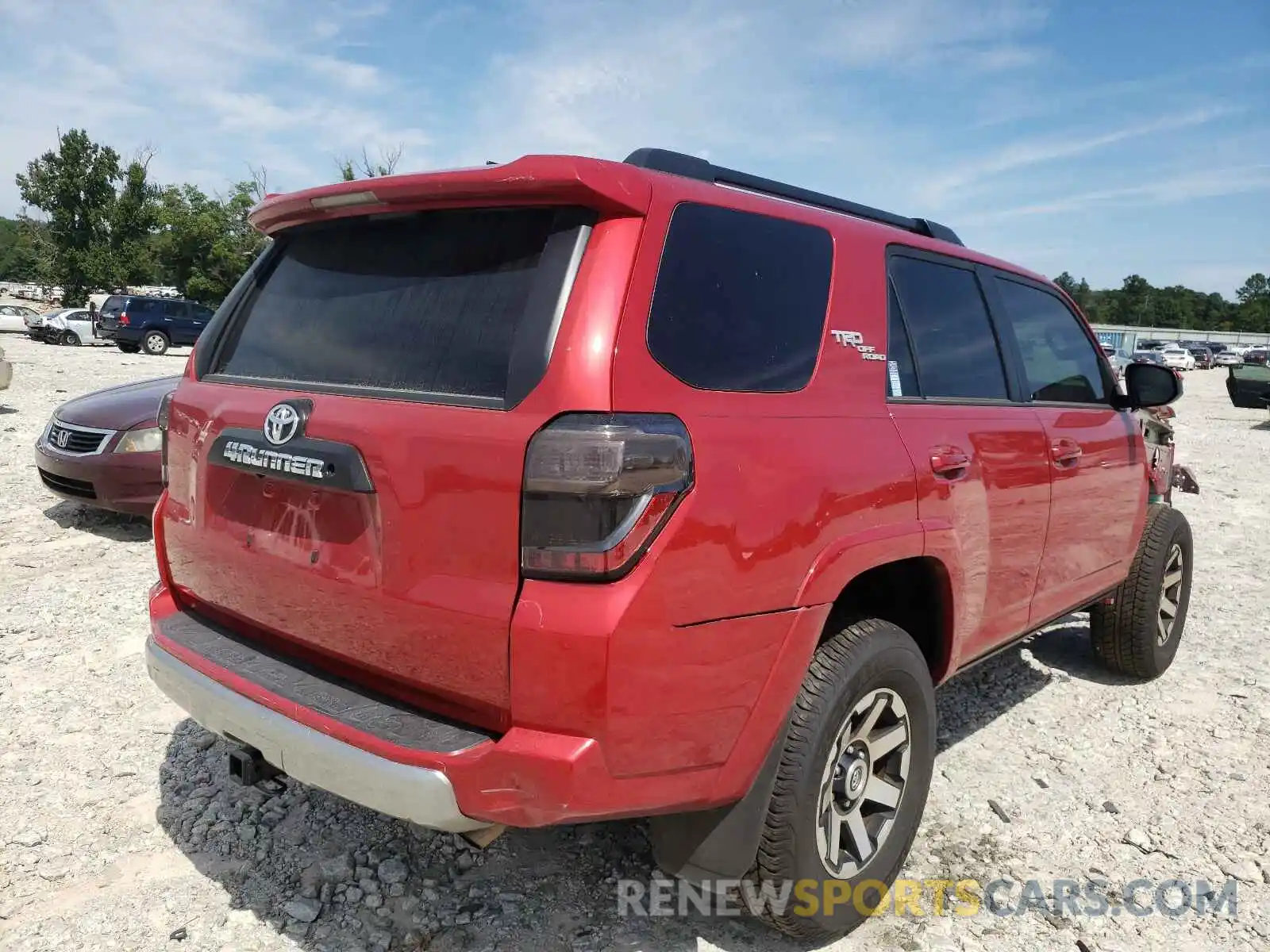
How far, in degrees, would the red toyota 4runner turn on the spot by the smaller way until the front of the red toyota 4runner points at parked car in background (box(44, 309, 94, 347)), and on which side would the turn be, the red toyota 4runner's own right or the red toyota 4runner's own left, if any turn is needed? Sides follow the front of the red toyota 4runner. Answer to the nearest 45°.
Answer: approximately 90° to the red toyota 4runner's own left

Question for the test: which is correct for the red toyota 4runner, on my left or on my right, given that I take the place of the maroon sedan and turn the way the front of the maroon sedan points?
on my left

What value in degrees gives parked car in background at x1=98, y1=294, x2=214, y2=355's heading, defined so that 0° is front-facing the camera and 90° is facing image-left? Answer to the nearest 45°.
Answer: approximately 225°

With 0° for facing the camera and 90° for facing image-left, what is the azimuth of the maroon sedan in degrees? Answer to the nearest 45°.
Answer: approximately 45°

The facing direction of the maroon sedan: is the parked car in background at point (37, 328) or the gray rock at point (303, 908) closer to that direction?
the gray rock

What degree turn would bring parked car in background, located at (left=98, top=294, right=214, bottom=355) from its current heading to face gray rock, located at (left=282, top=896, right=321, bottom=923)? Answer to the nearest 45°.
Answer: approximately 135° to its right

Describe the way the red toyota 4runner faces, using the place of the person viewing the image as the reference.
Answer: facing away from the viewer and to the right of the viewer

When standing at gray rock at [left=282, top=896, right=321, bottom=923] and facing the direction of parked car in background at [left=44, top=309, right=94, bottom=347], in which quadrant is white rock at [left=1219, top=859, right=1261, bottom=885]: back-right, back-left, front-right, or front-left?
back-right

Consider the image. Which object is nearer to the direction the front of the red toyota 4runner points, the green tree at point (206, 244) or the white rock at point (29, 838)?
the green tree
